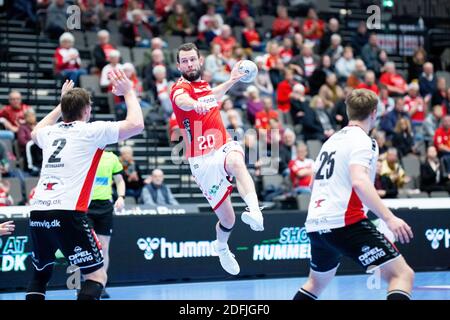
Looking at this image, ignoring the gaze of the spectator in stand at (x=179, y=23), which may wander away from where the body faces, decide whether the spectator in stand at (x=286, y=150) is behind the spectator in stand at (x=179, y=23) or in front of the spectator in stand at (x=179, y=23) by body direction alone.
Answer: in front

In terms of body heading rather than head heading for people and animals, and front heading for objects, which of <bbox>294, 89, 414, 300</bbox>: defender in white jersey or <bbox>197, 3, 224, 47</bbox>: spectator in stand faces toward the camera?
the spectator in stand

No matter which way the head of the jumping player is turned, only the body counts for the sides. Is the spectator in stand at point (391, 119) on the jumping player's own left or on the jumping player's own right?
on the jumping player's own left

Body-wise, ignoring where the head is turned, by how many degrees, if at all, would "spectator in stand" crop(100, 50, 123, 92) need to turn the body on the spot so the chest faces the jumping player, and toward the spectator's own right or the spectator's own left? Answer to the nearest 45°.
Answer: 0° — they already face them

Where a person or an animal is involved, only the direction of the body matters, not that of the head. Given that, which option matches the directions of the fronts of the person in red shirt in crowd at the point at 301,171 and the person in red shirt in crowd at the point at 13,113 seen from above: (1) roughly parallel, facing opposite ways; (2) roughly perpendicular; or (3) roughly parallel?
roughly parallel

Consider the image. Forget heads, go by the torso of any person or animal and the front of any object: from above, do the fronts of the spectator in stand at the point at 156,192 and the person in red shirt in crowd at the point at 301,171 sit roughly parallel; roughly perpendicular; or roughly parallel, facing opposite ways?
roughly parallel

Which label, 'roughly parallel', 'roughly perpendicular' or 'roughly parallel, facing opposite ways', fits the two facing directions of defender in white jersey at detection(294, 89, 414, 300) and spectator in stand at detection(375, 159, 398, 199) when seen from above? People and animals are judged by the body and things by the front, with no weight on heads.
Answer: roughly parallel, facing opposite ways

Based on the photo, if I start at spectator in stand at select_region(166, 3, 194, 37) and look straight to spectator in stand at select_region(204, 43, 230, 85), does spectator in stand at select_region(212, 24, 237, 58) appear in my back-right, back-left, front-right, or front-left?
front-left

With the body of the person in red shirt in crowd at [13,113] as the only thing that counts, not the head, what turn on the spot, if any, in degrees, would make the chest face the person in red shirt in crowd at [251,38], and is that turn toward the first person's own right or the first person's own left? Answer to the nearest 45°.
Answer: approximately 135° to the first person's own left

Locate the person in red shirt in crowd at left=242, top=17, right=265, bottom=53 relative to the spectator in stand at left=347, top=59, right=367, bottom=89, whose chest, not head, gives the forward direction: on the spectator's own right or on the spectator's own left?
on the spectator's own right

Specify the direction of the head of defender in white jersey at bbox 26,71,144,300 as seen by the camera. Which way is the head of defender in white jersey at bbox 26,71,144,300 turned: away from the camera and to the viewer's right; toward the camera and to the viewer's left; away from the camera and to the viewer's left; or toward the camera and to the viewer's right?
away from the camera and to the viewer's right

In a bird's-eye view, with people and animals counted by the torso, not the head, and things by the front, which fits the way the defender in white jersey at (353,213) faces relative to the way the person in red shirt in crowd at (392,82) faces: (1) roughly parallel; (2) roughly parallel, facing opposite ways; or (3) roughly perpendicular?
roughly parallel, facing opposite ways

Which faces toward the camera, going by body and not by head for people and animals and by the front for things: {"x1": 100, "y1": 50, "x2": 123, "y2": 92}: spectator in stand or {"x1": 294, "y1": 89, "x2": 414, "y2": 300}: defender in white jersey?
the spectator in stand

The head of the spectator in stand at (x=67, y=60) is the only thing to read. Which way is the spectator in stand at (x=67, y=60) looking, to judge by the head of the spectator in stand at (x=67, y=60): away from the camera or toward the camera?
toward the camera

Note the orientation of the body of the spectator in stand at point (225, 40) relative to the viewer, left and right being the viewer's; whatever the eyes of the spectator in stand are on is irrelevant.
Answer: facing the viewer

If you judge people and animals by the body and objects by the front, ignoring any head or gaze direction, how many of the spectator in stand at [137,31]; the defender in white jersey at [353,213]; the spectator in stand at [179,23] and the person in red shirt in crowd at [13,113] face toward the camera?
3
